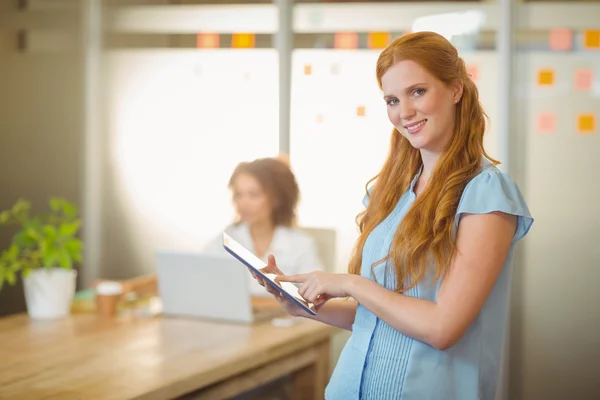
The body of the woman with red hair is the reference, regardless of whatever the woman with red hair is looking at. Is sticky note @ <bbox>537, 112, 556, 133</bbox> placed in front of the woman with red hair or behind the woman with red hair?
behind

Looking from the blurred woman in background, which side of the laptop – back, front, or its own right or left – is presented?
front

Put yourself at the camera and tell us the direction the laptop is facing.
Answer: facing away from the viewer and to the right of the viewer

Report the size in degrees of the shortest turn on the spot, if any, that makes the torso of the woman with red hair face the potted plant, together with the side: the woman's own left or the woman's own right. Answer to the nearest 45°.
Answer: approximately 90° to the woman's own right

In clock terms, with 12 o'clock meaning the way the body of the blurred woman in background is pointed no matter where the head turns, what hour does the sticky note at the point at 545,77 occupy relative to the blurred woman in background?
The sticky note is roughly at 7 o'clock from the blurred woman in background.

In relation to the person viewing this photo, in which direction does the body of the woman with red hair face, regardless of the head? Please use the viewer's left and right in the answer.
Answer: facing the viewer and to the left of the viewer

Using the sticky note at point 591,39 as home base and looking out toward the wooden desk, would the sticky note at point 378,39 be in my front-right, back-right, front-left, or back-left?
front-right

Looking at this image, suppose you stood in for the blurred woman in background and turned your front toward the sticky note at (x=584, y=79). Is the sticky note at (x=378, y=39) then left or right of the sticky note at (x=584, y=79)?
left

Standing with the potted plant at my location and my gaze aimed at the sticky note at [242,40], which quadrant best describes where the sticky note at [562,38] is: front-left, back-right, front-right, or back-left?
front-right

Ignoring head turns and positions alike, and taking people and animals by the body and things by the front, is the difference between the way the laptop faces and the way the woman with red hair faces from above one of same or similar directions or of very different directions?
very different directions

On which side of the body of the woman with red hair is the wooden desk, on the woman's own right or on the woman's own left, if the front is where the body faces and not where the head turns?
on the woman's own right

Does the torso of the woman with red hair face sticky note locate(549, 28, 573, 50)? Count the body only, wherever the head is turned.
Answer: no

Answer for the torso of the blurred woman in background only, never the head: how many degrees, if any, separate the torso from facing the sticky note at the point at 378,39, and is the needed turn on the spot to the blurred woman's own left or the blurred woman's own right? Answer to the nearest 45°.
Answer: approximately 180°

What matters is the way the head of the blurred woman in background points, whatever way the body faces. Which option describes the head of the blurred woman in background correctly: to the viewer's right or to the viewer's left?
to the viewer's left

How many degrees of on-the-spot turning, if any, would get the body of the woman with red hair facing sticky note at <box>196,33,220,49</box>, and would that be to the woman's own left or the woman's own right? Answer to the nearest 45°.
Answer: approximately 135° to the woman's own right

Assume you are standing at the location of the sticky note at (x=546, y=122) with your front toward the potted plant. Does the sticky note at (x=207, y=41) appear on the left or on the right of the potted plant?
right

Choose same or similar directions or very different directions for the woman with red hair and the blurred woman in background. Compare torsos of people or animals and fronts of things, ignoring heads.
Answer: same or similar directions

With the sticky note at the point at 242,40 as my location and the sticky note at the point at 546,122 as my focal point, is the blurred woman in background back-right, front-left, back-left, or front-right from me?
front-right

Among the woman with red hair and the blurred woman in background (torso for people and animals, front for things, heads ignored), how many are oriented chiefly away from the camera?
0
